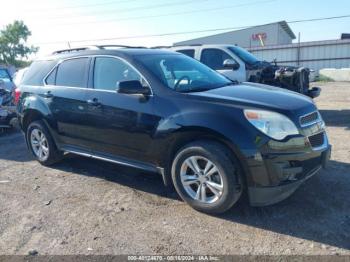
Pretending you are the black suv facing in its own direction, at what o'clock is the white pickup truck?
The white pickup truck is roughly at 8 o'clock from the black suv.

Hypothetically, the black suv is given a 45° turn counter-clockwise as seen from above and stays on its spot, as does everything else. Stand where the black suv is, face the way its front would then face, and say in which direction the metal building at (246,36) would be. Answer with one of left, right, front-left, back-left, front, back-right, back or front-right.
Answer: left

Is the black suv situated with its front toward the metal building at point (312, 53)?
no

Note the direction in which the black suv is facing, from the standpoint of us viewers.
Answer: facing the viewer and to the right of the viewer
